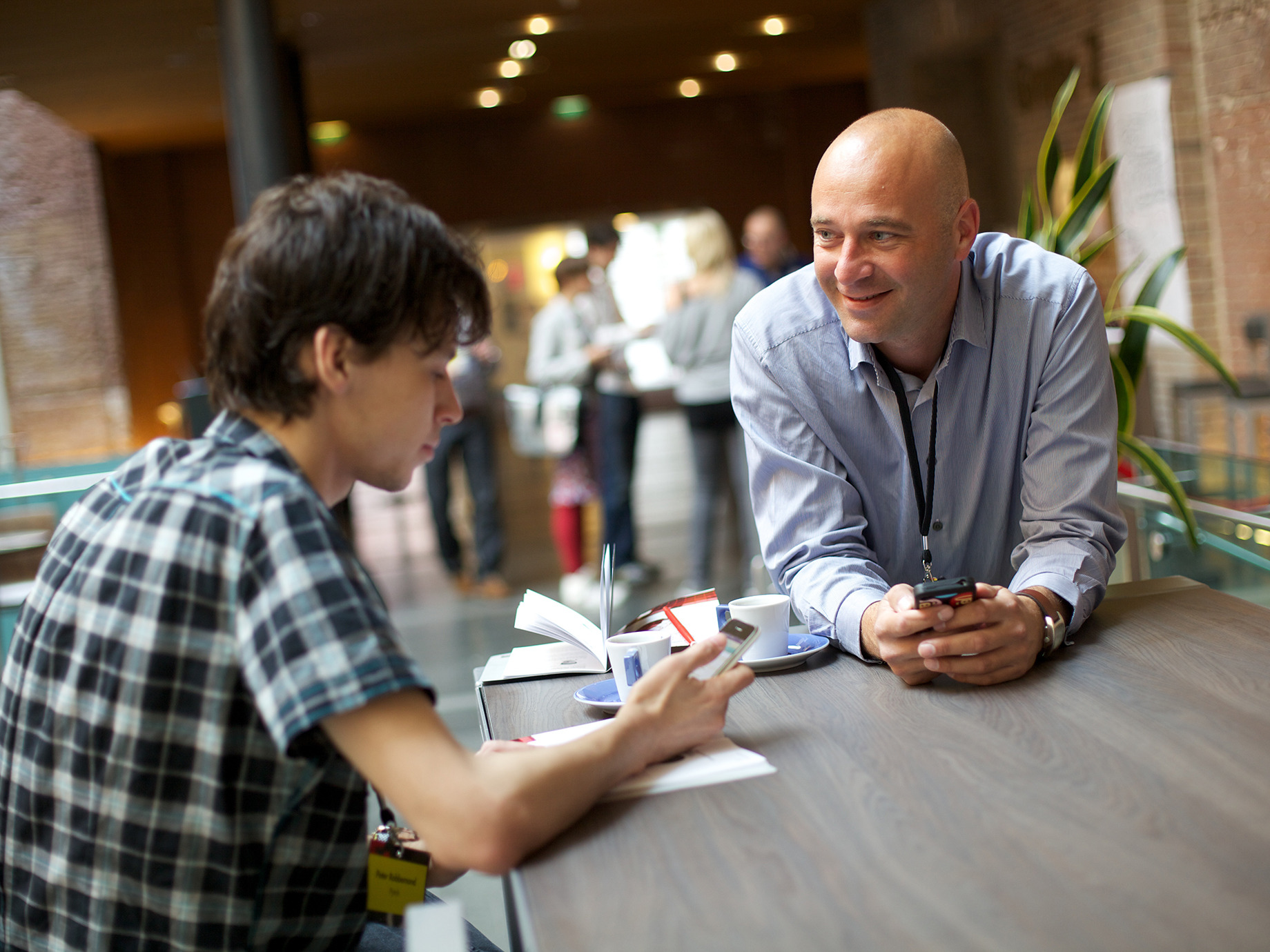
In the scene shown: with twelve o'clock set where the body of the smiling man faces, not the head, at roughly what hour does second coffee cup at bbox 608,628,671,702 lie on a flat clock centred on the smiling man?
The second coffee cup is roughly at 1 o'clock from the smiling man.

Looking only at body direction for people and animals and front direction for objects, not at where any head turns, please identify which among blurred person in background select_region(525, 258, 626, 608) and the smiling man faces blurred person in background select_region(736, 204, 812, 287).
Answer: blurred person in background select_region(525, 258, 626, 608)

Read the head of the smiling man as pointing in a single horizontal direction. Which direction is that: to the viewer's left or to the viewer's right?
to the viewer's left

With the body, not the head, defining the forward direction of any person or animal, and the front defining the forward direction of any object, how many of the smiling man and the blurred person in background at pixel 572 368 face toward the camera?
1

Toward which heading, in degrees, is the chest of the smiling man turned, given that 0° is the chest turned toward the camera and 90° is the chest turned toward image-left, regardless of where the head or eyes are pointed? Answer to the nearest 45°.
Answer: approximately 0°

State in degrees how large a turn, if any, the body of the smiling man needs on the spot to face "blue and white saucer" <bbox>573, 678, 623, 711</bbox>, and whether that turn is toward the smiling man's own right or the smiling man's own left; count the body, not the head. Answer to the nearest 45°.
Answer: approximately 45° to the smiling man's own right

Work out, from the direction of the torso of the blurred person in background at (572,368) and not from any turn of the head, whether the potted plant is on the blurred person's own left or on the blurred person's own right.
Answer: on the blurred person's own right

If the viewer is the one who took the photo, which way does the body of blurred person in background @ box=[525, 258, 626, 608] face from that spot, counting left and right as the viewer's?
facing to the right of the viewer
